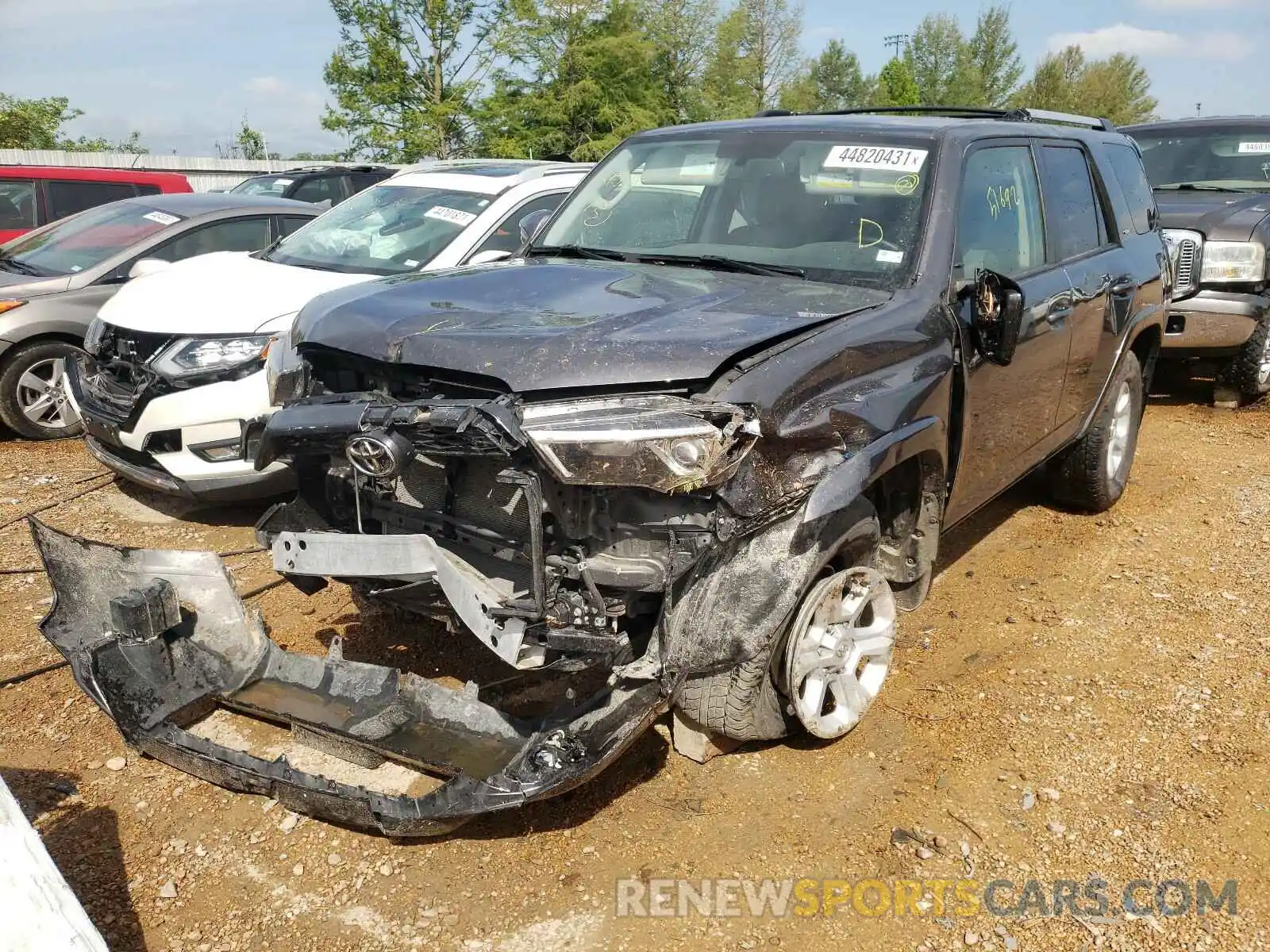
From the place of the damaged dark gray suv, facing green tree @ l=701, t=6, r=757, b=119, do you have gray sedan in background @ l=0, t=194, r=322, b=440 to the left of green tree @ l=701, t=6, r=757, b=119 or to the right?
left

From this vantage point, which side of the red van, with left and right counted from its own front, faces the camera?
left

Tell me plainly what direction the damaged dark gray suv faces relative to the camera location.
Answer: facing the viewer and to the left of the viewer

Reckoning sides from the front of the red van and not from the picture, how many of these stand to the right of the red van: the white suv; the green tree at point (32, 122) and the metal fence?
2

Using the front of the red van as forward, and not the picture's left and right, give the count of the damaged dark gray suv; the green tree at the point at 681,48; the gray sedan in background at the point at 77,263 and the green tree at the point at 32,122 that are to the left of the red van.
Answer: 2

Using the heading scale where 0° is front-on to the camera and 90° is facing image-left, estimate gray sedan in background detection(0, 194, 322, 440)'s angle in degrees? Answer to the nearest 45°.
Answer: approximately 45°

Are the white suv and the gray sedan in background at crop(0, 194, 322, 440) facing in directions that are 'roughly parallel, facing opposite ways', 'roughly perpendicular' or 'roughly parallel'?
roughly parallel

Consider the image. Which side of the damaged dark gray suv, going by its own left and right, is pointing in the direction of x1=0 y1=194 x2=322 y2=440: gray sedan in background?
right

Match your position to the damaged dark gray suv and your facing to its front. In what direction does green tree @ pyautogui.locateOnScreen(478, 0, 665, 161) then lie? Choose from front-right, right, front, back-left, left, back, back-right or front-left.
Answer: back-right

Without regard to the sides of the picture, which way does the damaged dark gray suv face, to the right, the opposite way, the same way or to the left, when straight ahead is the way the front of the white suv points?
the same way

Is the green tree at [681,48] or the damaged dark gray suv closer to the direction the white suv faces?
the damaged dark gray suv

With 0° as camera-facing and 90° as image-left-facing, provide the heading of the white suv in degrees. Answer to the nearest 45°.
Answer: approximately 45°

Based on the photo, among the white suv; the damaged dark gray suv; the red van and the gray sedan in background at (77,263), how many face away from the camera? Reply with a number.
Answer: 0

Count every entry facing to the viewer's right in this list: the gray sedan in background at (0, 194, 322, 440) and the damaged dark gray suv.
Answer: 0

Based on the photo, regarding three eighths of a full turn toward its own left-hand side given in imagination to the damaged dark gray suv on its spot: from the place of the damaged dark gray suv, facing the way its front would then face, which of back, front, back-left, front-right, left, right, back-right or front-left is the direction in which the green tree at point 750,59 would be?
left

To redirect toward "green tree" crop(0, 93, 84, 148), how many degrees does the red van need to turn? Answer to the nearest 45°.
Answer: approximately 90° to its right

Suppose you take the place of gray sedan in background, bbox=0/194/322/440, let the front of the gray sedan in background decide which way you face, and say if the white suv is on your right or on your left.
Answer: on your left
